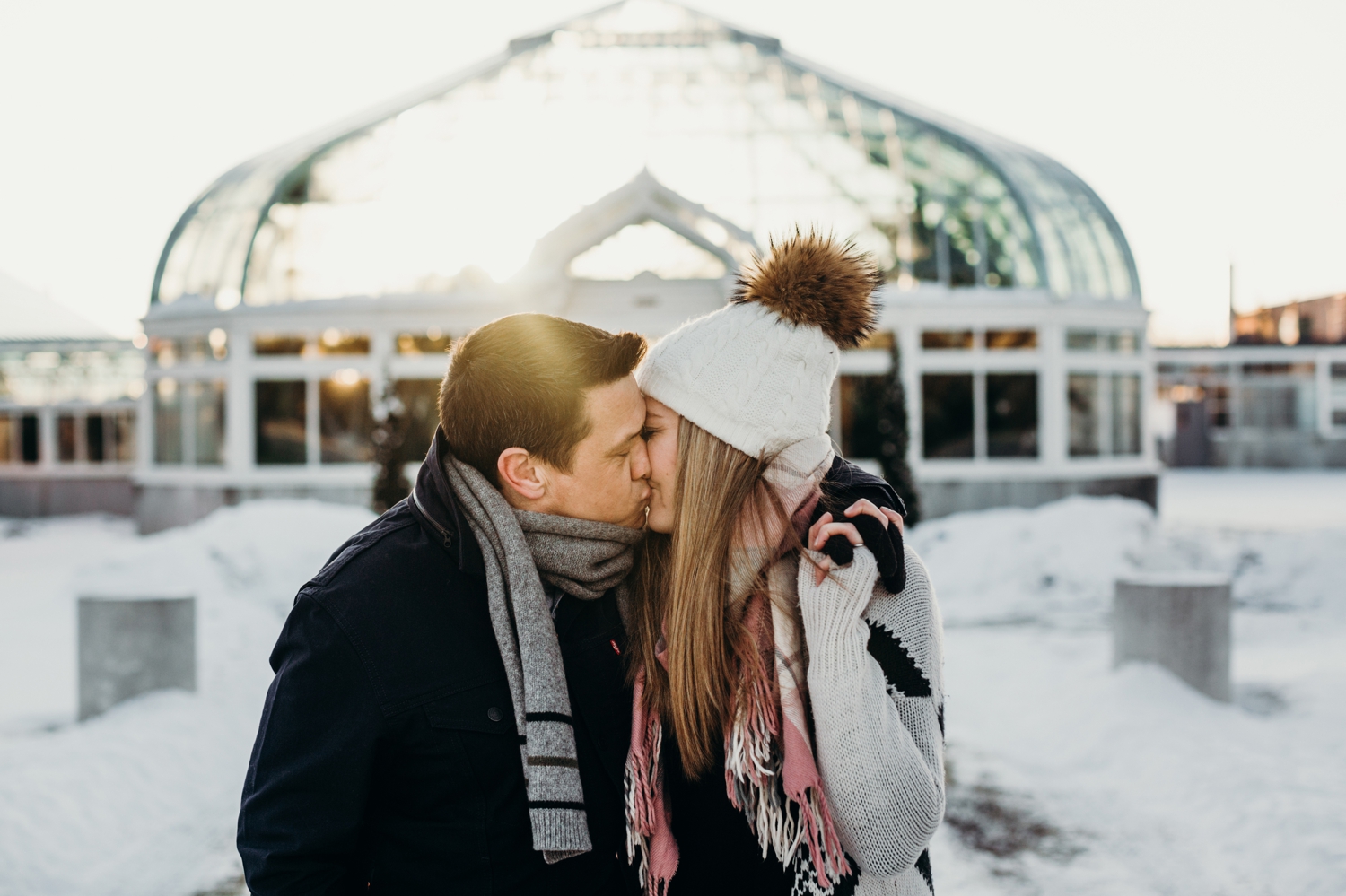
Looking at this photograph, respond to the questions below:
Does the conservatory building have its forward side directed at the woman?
yes

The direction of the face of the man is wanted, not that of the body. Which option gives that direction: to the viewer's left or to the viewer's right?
to the viewer's right

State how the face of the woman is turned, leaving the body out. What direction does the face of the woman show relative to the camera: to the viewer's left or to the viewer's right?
to the viewer's left

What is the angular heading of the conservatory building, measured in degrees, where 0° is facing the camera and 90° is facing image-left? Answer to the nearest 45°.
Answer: approximately 0°

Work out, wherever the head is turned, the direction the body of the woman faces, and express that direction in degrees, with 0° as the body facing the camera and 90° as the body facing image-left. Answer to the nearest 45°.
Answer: approximately 45°
